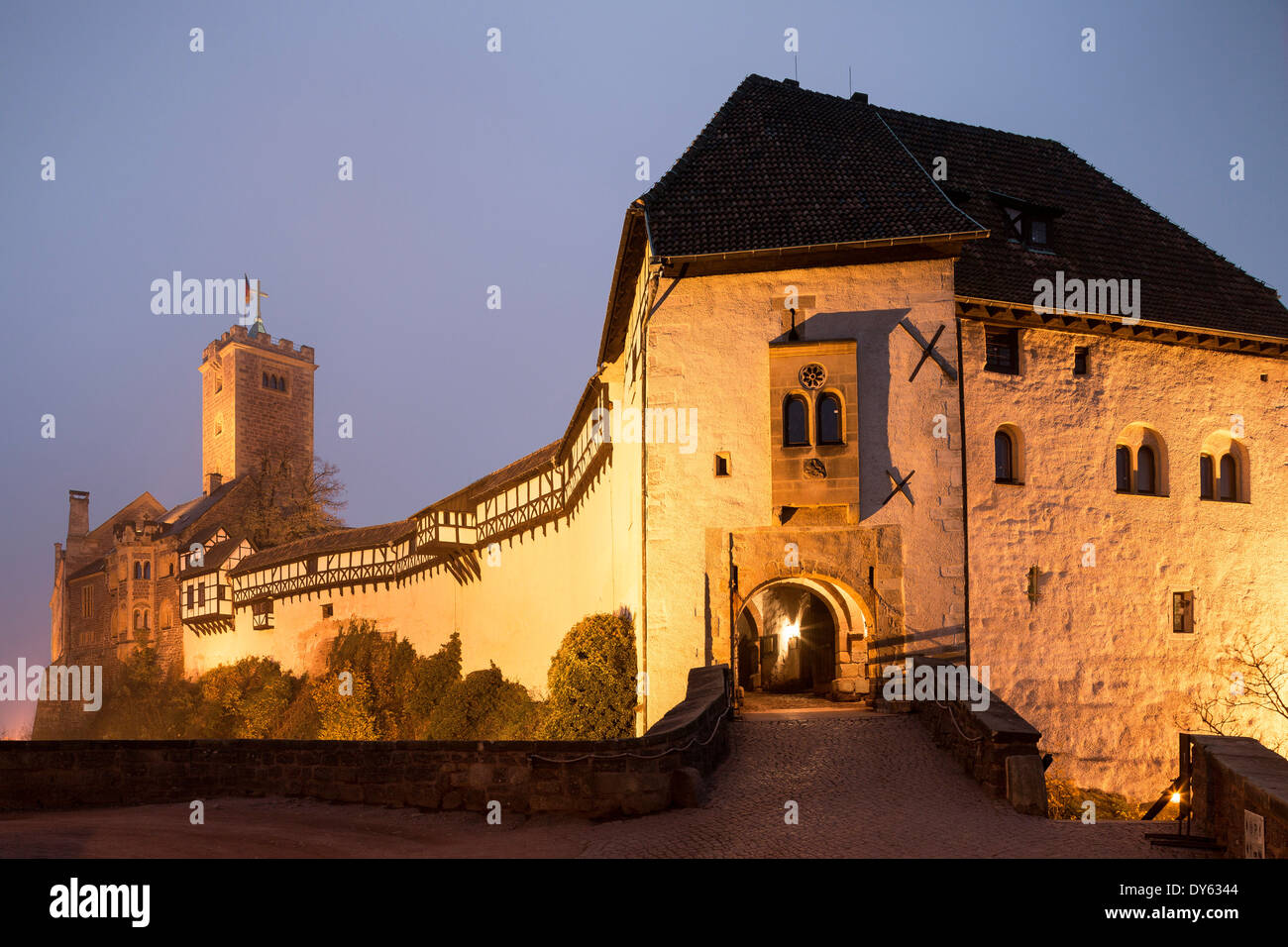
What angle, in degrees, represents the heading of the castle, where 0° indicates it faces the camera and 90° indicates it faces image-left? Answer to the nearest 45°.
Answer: approximately 0°

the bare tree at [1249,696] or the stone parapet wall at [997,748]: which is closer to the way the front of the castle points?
the stone parapet wall
